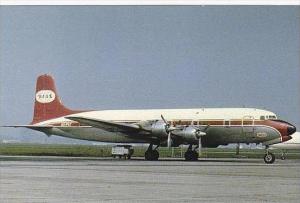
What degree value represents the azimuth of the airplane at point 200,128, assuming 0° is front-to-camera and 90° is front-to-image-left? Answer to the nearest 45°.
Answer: approximately 315°
